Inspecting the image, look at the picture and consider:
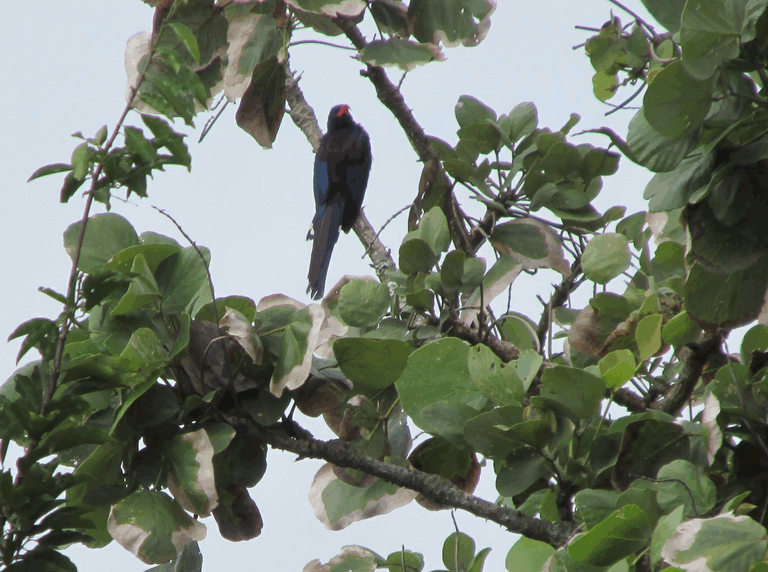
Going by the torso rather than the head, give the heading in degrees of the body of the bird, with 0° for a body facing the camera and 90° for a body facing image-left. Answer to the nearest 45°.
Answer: approximately 180°
